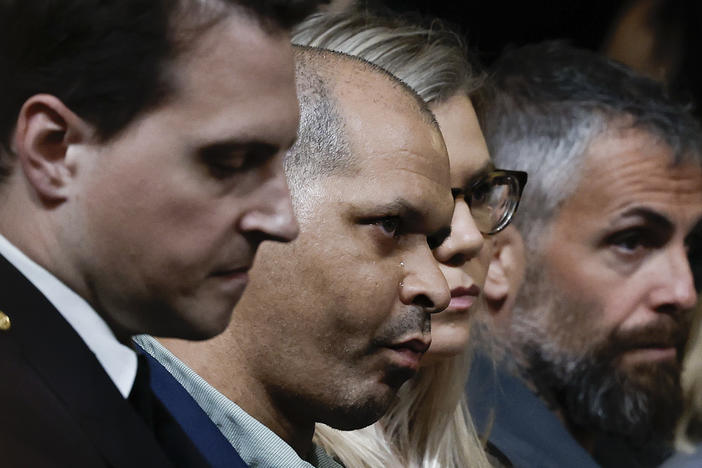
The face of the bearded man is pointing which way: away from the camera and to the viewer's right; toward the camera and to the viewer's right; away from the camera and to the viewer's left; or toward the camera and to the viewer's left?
toward the camera and to the viewer's right

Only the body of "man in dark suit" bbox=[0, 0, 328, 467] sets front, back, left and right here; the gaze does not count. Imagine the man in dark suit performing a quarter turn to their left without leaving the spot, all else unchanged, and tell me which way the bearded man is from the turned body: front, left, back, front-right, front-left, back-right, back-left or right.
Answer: front-right

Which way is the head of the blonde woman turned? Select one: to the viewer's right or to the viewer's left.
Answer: to the viewer's right

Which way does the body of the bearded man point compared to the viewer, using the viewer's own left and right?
facing the viewer and to the right of the viewer

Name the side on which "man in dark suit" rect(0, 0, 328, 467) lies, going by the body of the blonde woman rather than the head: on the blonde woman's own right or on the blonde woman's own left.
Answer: on the blonde woman's own right

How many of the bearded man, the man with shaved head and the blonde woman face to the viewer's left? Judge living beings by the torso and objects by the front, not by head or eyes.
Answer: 0

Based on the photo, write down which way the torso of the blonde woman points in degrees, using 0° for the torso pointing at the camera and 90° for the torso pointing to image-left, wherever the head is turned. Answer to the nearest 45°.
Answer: approximately 315°

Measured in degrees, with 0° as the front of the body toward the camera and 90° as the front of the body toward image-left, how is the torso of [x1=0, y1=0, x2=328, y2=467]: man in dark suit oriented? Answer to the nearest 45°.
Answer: approximately 270°

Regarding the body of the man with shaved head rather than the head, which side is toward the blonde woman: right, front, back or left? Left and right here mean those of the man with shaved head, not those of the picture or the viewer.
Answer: left

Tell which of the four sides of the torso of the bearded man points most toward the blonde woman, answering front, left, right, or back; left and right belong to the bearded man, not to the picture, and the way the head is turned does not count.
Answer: right

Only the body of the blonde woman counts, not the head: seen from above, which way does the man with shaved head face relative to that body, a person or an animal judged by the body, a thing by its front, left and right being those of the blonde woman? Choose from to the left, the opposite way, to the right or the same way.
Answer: the same way

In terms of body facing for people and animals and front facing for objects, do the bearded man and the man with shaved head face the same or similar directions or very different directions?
same or similar directions

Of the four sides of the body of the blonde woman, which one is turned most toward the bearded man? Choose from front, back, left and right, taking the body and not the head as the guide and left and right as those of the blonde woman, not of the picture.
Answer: left
